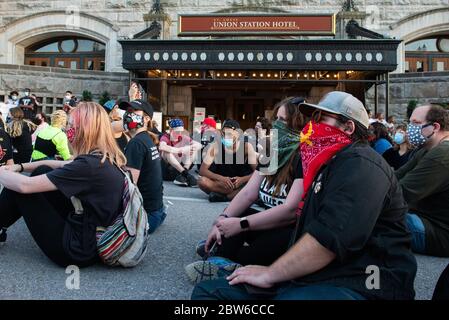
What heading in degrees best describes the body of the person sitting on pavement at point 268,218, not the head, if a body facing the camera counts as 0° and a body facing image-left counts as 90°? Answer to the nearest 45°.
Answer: approximately 45°

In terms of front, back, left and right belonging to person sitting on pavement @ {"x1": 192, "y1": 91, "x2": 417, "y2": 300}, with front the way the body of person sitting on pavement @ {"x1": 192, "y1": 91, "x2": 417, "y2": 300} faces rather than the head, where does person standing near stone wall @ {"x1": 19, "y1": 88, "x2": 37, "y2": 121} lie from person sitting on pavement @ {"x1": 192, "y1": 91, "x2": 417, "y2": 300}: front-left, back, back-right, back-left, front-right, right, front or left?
front-right

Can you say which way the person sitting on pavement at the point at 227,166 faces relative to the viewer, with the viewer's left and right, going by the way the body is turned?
facing the viewer

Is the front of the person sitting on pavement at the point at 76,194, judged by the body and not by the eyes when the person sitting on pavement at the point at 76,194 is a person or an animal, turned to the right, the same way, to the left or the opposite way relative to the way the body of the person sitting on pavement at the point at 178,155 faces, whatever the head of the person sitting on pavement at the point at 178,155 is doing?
to the right

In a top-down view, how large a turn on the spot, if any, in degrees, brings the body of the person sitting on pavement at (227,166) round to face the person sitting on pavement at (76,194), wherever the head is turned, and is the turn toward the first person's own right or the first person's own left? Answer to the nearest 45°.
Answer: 0° — they already face them

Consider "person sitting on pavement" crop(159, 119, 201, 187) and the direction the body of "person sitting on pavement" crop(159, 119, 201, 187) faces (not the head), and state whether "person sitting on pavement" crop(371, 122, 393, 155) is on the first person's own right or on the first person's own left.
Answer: on the first person's own left

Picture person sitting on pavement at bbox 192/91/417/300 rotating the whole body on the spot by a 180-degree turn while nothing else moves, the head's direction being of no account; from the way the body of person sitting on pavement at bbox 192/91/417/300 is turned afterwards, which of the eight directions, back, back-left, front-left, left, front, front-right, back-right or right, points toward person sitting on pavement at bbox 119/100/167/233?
back-left

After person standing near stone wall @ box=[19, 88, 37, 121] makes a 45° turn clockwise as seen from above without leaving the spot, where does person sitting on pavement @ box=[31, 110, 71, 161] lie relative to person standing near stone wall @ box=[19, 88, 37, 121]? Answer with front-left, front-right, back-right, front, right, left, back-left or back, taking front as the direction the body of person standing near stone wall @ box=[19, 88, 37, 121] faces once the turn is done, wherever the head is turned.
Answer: front-left

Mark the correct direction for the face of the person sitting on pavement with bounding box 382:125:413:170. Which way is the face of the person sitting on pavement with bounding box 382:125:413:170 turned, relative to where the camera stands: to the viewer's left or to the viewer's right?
to the viewer's left

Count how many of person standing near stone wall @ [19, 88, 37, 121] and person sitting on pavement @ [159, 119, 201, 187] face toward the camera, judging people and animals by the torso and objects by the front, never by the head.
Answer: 2

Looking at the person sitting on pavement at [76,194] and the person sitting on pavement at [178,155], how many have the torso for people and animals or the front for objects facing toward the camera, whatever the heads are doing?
1

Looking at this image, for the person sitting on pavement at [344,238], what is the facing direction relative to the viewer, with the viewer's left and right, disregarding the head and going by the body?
facing to the left of the viewer
